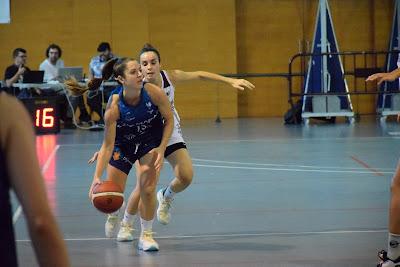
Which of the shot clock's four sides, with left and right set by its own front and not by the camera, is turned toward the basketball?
front

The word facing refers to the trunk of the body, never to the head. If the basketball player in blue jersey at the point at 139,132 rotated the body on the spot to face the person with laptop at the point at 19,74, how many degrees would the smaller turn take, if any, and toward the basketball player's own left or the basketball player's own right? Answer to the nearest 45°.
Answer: approximately 180°

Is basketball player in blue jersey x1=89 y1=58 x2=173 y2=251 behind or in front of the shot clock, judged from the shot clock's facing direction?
in front

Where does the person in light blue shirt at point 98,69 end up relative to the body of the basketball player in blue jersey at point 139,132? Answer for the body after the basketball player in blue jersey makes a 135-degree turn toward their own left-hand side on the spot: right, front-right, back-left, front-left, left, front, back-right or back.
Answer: front-left

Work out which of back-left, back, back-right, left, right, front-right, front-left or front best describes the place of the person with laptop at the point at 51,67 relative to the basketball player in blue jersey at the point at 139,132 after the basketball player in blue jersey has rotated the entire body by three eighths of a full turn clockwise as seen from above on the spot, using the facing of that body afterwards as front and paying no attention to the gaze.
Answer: front-right

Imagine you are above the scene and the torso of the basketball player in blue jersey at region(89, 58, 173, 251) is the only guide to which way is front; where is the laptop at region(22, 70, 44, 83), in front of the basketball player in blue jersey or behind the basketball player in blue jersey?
behind

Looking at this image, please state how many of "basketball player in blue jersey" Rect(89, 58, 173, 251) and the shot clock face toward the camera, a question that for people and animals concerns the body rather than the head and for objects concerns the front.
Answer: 2
